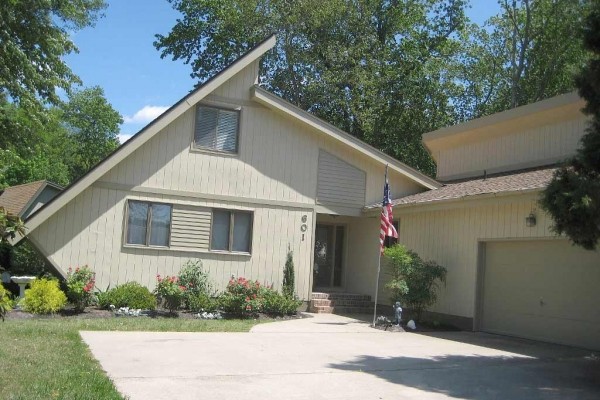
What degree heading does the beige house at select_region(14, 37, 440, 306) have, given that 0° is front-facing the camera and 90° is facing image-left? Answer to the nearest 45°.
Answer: approximately 0°

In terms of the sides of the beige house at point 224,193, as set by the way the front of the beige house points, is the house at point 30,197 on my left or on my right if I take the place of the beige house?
on my right
